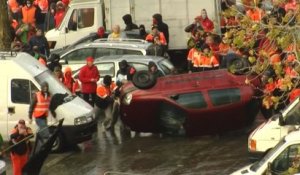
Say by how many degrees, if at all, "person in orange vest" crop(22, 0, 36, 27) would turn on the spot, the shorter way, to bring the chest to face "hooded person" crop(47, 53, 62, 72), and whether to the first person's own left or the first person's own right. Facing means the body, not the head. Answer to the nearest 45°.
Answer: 0° — they already face them

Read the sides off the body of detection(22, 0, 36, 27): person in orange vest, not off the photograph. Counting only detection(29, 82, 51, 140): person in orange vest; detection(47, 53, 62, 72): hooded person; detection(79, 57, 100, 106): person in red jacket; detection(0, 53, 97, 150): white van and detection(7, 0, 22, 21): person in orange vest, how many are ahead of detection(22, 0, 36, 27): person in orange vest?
4

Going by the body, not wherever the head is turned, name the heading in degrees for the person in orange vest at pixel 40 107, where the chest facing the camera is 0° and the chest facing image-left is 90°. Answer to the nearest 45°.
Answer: approximately 315°

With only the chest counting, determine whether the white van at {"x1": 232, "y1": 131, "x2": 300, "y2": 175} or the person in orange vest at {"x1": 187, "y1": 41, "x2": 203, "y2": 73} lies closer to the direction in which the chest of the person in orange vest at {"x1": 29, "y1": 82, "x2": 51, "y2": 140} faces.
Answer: the white van

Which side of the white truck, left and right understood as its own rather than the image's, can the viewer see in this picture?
left
